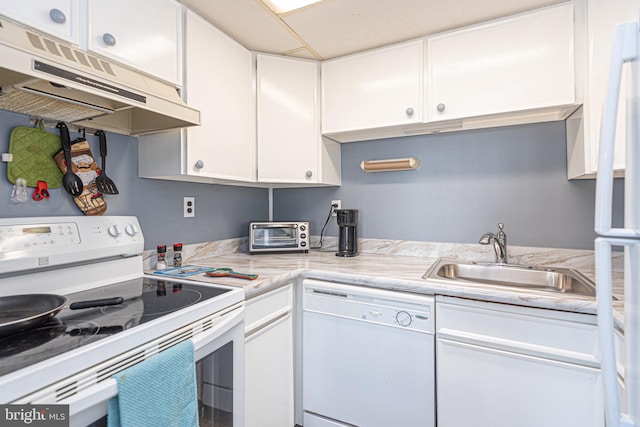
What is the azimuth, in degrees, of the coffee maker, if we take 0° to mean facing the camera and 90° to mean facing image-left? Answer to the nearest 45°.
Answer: approximately 0°

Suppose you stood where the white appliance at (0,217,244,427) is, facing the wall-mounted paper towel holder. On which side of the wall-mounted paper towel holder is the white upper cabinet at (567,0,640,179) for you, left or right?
right

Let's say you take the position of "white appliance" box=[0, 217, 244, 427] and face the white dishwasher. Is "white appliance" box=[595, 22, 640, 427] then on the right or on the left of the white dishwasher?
right

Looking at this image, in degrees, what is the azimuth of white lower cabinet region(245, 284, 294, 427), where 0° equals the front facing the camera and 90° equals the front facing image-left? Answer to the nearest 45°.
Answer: approximately 315°

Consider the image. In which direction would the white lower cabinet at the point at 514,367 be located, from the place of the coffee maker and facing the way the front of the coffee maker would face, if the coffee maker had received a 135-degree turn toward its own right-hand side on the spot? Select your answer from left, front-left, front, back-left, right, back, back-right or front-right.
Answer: back

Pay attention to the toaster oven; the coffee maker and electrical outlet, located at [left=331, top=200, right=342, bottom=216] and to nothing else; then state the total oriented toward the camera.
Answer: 3

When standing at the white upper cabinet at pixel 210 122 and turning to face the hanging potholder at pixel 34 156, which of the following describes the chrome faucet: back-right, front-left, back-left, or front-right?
back-left

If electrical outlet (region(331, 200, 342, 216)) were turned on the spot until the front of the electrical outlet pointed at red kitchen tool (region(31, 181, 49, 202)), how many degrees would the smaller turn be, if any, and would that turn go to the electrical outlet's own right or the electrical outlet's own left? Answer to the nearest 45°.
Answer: approximately 45° to the electrical outlet's own right
